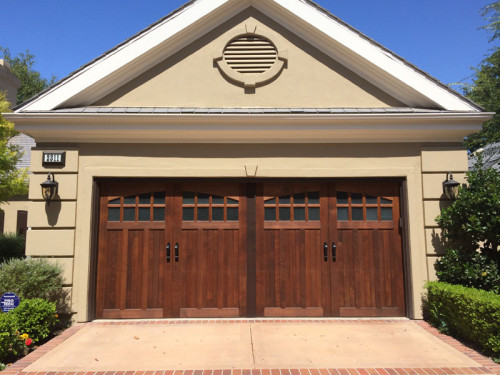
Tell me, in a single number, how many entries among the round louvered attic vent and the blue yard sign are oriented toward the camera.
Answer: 2

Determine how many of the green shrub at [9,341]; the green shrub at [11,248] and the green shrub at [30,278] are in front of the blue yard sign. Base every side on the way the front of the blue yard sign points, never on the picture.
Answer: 1

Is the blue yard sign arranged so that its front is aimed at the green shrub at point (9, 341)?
yes

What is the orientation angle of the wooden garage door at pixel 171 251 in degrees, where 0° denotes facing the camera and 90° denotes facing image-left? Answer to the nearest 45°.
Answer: approximately 0°

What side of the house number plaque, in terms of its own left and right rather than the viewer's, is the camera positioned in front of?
front

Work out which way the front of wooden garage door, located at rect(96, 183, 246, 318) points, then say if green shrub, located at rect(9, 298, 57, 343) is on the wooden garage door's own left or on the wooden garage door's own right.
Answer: on the wooden garage door's own right

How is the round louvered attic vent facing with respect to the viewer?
toward the camera

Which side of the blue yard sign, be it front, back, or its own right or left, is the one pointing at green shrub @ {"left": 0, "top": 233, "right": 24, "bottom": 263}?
back
